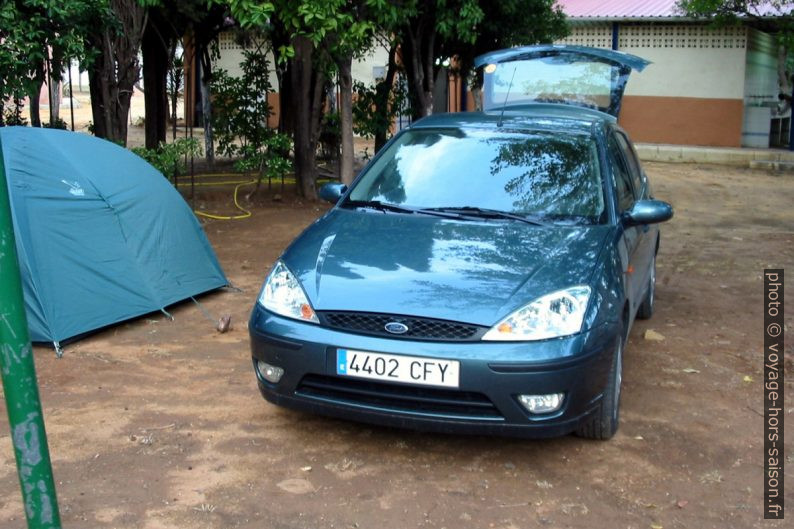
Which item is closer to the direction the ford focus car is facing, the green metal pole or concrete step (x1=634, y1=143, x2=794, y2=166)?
the green metal pole

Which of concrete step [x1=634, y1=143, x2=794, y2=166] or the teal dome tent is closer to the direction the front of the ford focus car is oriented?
the teal dome tent

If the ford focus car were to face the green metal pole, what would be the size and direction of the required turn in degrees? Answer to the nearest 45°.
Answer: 0° — it already faces it

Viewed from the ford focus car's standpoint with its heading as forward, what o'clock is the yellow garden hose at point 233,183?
The yellow garden hose is roughly at 4 o'clock from the ford focus car.

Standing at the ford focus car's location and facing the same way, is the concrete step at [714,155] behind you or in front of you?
behind

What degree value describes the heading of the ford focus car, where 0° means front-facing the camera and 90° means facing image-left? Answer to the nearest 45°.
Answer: approximately 45°

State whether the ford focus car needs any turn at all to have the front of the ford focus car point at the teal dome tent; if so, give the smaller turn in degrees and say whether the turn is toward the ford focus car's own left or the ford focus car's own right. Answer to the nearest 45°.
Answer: approximately 90° to the ford focus car's own right

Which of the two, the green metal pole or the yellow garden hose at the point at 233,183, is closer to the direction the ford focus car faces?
the green metal pole

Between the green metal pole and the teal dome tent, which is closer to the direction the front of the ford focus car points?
the green metal pole
